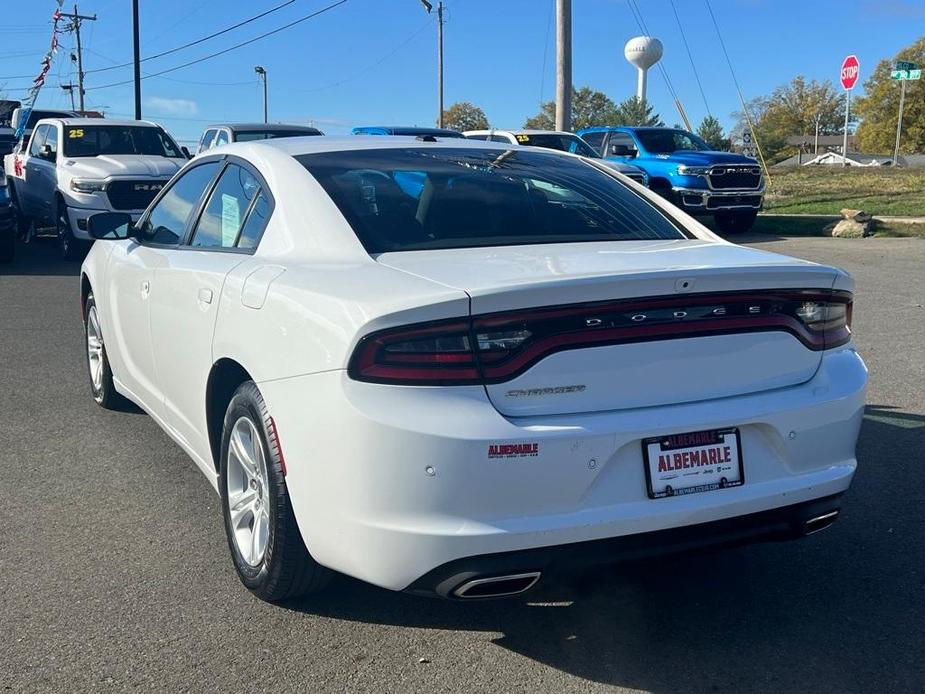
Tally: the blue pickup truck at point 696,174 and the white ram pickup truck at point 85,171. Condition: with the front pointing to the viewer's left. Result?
0

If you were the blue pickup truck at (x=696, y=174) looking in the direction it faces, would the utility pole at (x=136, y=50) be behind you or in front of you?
behind

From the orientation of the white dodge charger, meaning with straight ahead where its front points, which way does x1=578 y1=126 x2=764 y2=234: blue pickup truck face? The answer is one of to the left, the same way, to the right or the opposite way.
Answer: the opposite way

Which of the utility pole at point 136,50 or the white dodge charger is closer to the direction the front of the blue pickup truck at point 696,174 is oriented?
the white dodge charger

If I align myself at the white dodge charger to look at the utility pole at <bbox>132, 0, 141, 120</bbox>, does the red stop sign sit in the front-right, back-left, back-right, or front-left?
front-right

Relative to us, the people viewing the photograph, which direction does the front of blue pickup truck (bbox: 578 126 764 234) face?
facing the viewer and to the right of the viewer

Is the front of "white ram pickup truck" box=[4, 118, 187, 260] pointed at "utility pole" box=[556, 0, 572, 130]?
no

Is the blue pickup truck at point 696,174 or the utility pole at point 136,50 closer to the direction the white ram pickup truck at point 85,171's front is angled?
the blue pickup truck

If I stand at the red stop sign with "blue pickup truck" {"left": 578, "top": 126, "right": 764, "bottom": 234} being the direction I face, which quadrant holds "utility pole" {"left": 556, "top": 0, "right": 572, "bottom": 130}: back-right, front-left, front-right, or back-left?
front-right

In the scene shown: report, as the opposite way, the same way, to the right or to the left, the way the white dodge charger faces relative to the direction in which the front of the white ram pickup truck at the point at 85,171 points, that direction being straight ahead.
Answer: the opposite way

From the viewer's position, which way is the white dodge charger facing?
facing away from the viewer and to the left of the viewer

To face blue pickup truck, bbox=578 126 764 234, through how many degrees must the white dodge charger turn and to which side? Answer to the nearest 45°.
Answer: approximately 45° to its right

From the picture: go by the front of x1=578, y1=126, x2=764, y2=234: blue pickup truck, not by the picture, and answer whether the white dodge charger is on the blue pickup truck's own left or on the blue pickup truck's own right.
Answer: on the blue pickup truck's own right

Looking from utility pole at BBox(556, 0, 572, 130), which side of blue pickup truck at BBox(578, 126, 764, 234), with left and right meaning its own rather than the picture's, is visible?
back

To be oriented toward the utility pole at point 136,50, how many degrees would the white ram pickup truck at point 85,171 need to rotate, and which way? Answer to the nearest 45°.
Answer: approximately 135° to its left

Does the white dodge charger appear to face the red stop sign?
no
